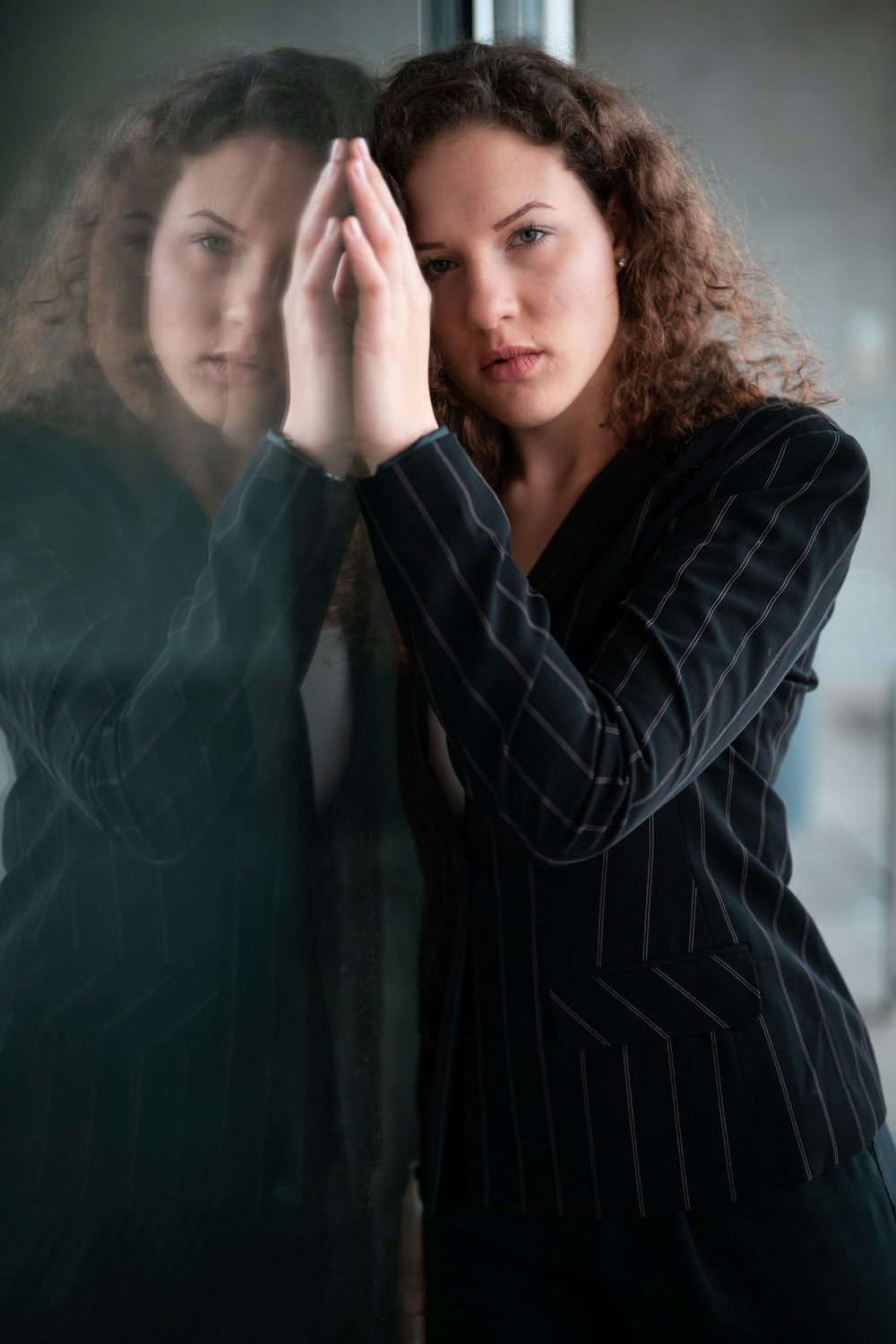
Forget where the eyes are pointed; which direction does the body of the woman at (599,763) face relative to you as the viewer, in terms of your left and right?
facing the viewer and to the left of the viewer

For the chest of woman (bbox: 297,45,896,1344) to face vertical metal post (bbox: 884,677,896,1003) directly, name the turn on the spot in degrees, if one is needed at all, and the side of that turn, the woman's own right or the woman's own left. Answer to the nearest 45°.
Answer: approximately 135° to the woman's own right
